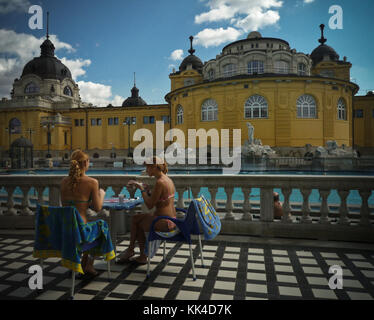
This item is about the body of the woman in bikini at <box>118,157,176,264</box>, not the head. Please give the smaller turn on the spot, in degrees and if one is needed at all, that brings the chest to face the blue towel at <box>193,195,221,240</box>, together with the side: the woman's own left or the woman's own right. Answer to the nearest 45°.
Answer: approximately 180°

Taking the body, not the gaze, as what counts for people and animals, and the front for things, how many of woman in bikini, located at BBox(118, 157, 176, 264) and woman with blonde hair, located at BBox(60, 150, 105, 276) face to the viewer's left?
1

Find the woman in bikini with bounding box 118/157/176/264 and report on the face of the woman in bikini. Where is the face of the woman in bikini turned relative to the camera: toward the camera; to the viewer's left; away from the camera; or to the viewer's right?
to the viewer's left

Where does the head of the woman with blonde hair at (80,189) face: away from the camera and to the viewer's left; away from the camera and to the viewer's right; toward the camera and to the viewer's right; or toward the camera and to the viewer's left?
away from the camera and to the viewer's right

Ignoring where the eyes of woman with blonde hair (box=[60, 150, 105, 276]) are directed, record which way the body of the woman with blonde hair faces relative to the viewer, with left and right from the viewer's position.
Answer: facing away from the viewer and to the right of the viewer

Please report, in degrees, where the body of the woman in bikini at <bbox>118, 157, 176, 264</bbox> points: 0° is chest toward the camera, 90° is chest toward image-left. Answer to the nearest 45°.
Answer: approximately 90°

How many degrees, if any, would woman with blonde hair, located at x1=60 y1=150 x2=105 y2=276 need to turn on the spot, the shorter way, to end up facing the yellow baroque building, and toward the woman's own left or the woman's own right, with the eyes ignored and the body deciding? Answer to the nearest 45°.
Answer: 0° — they already face it

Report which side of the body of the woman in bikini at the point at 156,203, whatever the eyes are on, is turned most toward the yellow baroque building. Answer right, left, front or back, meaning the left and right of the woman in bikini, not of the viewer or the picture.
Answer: right
